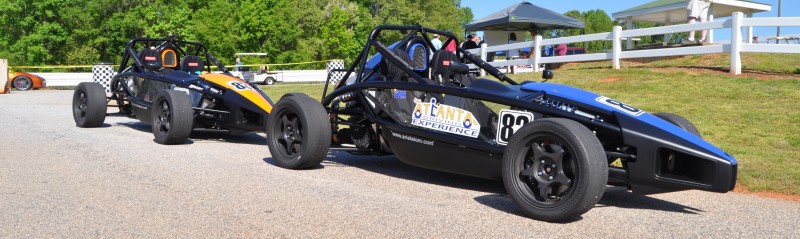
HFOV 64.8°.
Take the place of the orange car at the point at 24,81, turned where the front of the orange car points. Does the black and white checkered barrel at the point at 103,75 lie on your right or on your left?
on your right

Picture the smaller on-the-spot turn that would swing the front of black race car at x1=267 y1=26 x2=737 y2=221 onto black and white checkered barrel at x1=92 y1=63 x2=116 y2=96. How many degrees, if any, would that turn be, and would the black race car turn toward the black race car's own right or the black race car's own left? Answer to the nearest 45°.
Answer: approximately 180°

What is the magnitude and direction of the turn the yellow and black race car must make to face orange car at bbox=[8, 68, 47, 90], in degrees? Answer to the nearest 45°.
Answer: approximately 135° to its left

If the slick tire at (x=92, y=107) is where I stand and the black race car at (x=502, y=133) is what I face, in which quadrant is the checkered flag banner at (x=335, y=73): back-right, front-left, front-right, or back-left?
back-left

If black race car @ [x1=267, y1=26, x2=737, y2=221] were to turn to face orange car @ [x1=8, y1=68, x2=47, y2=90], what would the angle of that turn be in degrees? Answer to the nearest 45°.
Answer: approximately 180°

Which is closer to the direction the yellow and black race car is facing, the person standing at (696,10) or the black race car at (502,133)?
the black race car

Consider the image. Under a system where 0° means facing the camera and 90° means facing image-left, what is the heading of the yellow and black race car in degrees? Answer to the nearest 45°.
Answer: approximately 315°

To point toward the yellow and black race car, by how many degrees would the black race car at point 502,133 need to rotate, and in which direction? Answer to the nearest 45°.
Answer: approximately 180°

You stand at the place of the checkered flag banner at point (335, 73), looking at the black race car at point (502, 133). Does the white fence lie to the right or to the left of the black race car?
left

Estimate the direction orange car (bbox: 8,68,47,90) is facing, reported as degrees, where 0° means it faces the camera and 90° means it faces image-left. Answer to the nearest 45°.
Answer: approximately 270°

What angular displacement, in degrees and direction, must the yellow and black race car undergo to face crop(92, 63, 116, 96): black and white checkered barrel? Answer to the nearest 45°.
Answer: approximately 135° to its left

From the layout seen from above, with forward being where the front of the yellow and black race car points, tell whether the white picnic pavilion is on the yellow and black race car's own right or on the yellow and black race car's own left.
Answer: on the yellow and black race car's own left
